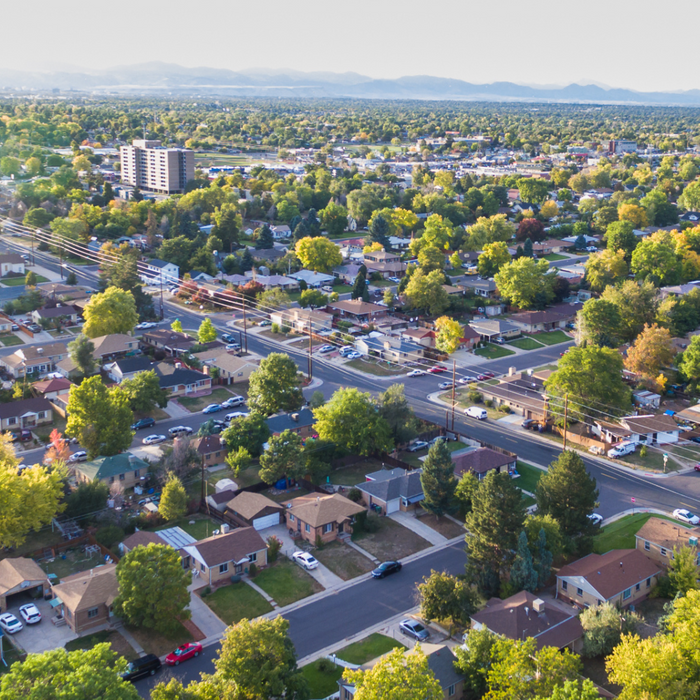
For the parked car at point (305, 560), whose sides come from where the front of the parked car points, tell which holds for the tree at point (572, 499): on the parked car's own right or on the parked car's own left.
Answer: on the parked car's own right

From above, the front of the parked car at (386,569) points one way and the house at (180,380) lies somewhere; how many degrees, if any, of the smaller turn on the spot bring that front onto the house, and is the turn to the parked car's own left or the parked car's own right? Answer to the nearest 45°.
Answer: approximately 90° to the parked car's own right

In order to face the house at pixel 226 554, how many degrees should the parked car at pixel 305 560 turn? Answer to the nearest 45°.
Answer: approximately 45° to its left

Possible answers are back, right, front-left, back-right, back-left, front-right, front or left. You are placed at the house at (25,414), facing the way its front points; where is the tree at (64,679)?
front-right

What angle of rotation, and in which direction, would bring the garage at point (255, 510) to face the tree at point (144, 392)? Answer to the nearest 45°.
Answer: approximately 180°

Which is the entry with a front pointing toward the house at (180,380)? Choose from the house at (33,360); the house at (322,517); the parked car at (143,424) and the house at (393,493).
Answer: the house at (33,360)

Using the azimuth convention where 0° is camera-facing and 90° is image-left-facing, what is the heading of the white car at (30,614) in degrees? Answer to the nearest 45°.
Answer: approximately 135°

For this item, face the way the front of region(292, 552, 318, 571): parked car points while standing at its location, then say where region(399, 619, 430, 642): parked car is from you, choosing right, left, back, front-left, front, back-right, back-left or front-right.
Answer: back
